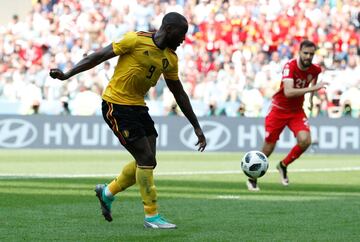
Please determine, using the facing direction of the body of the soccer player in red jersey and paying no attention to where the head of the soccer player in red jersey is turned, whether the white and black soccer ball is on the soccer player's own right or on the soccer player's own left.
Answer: on the soccer player's own right
